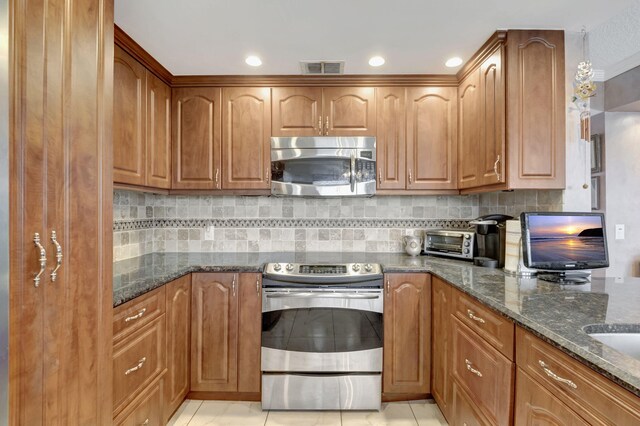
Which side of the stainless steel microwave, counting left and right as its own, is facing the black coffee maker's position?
left

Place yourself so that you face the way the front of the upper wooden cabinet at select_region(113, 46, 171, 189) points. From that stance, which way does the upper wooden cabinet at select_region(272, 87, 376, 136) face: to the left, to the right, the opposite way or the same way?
to the right

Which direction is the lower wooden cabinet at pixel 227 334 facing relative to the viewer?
toward the camera

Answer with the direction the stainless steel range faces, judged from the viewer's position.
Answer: facing the viewer

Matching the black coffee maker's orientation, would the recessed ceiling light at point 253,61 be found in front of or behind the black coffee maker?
in front

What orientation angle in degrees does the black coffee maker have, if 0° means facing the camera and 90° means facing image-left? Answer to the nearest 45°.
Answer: approximately 45°

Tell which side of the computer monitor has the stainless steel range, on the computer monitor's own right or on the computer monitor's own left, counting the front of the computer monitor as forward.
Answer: on the computer monitor's own right

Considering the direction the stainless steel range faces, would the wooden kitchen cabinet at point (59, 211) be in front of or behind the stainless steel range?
in front
